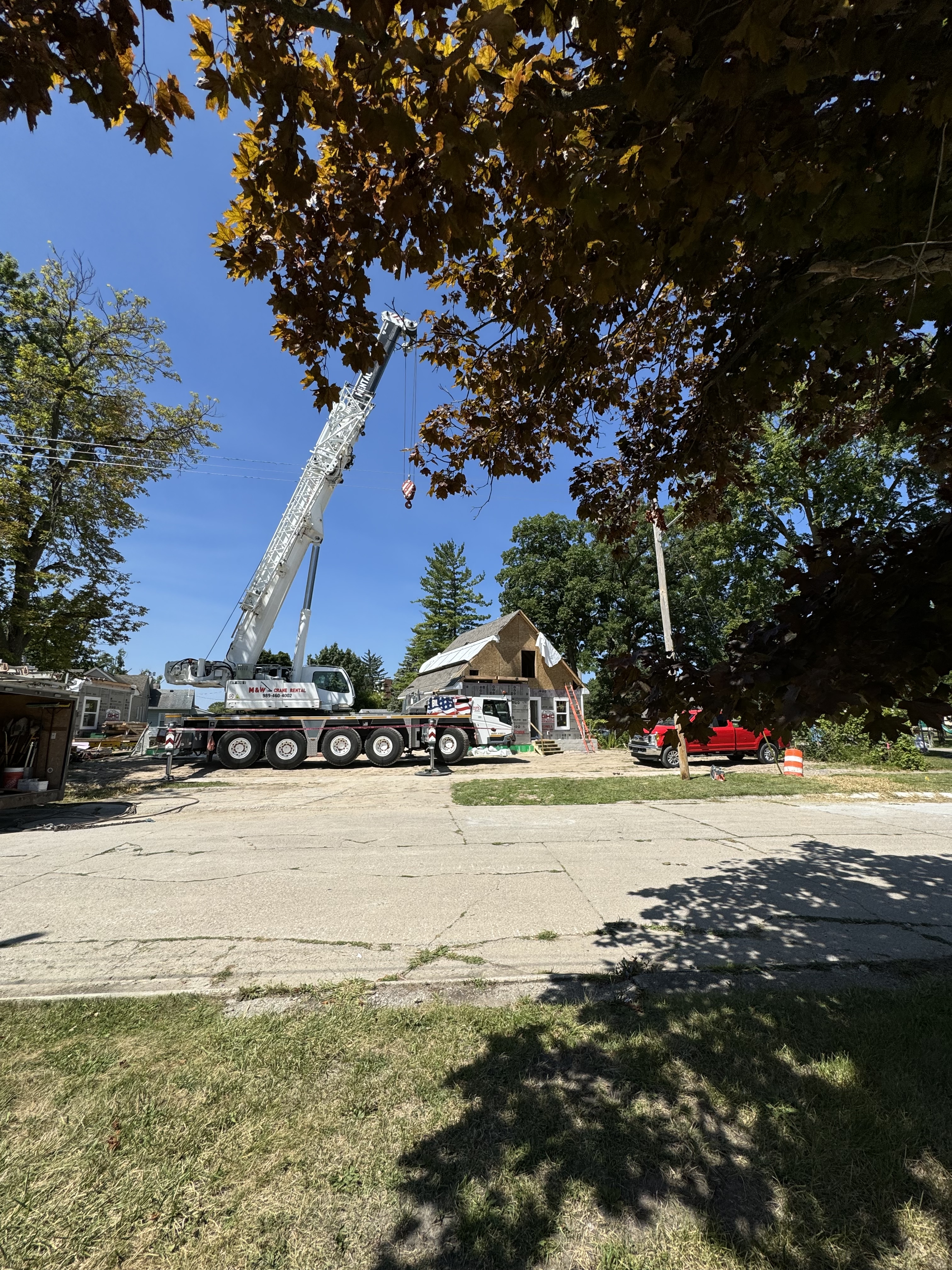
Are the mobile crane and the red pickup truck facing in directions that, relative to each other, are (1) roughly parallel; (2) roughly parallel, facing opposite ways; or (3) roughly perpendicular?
roughly parallel, facing opposite ways

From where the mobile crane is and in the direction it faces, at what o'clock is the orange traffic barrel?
The orange traffic barrel is roughly at 1 o'clock from the mobile crane.

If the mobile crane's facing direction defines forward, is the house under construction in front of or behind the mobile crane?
in front

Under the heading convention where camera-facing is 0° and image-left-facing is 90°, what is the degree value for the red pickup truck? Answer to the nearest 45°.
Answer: approximately 45°

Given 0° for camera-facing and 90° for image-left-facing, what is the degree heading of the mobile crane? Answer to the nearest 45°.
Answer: approximately 270°

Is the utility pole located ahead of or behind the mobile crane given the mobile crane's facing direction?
ahead

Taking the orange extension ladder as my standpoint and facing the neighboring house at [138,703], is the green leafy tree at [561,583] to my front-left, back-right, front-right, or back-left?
front-right

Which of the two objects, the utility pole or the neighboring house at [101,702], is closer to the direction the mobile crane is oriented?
the utility pole

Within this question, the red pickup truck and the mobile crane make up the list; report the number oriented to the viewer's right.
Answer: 1

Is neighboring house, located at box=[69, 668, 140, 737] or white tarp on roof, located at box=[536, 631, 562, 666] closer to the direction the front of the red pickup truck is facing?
the neighboring house

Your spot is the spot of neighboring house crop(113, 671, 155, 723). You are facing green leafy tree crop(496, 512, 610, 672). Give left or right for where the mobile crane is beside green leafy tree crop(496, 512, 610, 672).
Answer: right

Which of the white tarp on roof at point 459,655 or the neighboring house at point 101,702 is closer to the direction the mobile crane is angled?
the white tarp on roof
